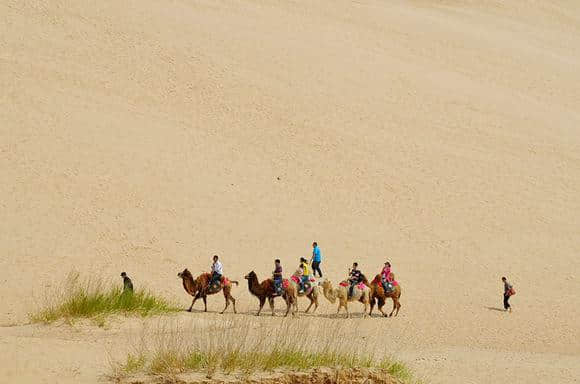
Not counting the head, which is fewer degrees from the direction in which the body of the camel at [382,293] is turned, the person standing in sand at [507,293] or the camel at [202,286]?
the camel

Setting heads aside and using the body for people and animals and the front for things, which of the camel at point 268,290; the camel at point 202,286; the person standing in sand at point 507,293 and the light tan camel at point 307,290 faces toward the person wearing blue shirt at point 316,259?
the person standing in sand

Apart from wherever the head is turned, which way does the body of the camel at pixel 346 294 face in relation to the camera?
to the viewer's left

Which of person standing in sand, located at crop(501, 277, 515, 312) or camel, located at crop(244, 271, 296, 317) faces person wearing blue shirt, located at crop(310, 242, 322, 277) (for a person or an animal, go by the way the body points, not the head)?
the person standing in sand

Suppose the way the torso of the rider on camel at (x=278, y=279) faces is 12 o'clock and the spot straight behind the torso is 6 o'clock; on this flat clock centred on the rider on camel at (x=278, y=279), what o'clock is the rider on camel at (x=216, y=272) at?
the rider on camel at (x=216, y=272) is roughly at 12 o'clock from the rider on camel at (x=278, y=279).

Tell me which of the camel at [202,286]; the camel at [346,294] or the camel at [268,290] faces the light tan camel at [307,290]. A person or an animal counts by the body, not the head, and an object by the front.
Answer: the camel at [346,294]

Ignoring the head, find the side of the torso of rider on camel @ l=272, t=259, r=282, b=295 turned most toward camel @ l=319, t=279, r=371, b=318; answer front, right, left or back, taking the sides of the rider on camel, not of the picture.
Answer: back

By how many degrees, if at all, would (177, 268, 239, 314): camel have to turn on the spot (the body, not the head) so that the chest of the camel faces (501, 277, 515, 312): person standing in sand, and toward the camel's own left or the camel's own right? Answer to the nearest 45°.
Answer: approximately 180°

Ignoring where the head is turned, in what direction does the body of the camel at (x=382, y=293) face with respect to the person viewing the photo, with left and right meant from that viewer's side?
facing to the left of the viewer

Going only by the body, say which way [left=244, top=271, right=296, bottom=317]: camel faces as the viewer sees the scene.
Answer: to the viewer's left

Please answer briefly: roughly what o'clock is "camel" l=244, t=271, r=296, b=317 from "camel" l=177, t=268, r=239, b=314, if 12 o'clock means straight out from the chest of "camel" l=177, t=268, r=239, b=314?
"camel" l=244, t=271, r=296, b=317 is roughly at 6 o'clock from "camel" l=177, t=268, r=239, b=314.

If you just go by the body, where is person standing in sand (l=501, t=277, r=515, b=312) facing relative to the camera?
to the viewer's left
